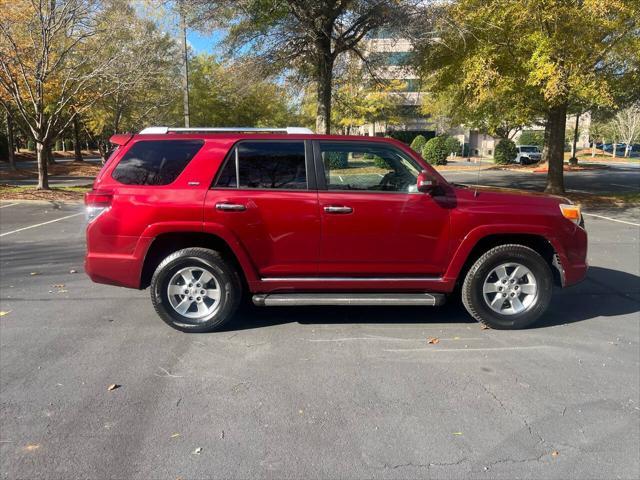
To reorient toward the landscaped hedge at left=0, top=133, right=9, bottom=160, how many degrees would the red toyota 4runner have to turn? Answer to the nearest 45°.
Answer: approximately 135° to its left

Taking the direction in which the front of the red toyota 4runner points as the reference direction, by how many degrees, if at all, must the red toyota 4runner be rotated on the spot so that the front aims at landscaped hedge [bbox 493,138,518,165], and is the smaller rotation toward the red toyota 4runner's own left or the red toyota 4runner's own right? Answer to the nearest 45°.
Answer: approximately 90° to the red toyota 4runner's own left

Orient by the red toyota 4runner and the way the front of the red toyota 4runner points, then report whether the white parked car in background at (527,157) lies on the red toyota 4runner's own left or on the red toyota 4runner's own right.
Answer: on the red toyota 4runner's own left

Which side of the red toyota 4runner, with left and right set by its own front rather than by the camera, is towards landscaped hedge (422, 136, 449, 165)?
left

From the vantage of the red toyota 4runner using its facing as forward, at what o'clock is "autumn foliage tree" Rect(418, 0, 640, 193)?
The autumn foliage tree is roughly at 10 o'clock from the red toyota 4runner.

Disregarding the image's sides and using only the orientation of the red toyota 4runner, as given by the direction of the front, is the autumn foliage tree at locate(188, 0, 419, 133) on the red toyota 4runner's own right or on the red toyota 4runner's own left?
on the red toyota 4runner's own left

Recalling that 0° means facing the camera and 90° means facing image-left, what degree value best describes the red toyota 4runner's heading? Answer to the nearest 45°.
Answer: approximately 270°
